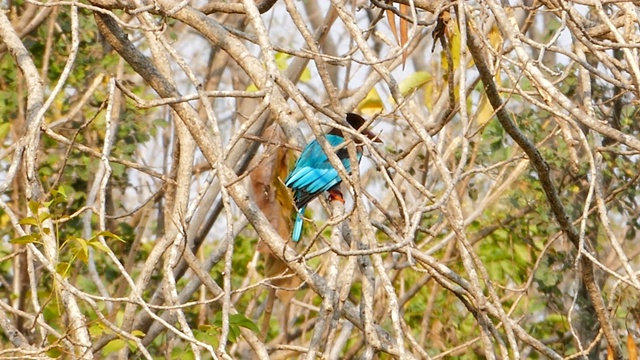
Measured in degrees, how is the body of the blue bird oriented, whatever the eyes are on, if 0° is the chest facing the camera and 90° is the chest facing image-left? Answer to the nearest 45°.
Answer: approximately 270°

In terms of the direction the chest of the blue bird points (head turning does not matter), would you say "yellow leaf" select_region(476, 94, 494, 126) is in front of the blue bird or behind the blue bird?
in front
